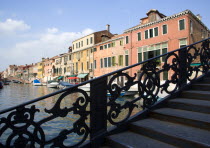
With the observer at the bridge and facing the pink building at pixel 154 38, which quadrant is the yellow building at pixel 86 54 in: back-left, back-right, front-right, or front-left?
front-left

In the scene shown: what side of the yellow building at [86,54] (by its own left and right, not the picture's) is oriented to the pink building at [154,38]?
left

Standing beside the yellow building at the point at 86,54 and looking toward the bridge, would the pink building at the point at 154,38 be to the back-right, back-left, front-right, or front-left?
front-left

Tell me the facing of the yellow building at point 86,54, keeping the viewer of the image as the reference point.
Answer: facing the viewer and to the left of the viewer

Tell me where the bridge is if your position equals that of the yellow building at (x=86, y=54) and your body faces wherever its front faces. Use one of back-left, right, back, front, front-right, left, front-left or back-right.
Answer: front-left

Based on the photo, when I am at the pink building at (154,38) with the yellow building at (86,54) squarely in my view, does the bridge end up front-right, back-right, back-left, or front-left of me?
back-left

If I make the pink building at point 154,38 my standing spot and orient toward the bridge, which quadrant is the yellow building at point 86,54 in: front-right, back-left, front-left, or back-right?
back-right

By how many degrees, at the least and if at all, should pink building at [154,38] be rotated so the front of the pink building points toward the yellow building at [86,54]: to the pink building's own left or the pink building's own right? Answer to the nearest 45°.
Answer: approximately 90° to the pink building's own right

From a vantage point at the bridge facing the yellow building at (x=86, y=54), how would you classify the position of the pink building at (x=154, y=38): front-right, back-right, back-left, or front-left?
front-right

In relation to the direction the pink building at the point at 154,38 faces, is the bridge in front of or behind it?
in front

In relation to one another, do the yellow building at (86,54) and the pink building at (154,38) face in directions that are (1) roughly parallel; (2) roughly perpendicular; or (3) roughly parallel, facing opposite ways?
roughly parallel

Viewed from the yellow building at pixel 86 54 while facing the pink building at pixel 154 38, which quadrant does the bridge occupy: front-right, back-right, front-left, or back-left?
front-right

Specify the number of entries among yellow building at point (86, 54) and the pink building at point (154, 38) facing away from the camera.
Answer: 0
